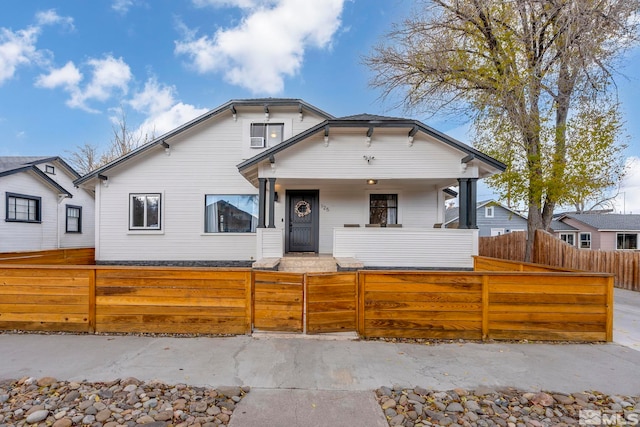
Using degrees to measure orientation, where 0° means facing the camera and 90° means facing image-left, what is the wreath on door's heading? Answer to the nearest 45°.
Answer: approximately 0°

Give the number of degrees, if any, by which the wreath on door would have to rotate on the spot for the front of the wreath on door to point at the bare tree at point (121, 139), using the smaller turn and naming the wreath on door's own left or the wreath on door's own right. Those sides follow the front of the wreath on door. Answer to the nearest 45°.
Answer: approximately 135° to the wreath on door's own right

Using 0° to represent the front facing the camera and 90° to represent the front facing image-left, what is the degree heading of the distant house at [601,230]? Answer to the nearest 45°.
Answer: approximately 0°

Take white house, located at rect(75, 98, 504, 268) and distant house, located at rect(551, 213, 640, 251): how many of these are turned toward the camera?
2

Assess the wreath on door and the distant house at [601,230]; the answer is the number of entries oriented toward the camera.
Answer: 2

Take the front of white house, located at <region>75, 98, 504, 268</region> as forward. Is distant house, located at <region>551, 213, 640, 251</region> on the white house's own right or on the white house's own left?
on the white house's own left

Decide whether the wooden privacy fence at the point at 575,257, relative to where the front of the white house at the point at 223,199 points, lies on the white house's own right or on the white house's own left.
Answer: on the white house's own left

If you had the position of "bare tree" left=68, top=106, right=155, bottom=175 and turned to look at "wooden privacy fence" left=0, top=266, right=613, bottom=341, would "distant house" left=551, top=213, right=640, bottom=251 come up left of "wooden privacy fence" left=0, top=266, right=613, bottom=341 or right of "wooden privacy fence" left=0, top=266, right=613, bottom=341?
left
